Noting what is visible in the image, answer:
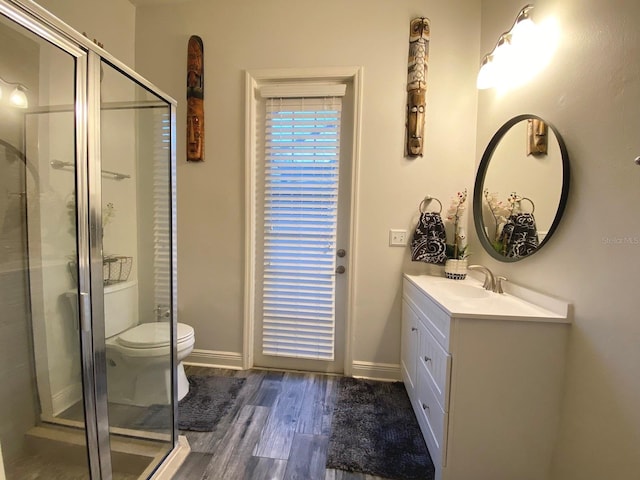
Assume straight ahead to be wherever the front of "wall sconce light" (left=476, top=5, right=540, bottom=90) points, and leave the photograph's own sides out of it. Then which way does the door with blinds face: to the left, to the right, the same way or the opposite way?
to the left

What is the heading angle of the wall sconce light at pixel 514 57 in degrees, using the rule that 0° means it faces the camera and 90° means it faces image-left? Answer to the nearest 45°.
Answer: approximately 45°

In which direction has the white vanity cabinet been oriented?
to the viewer's left

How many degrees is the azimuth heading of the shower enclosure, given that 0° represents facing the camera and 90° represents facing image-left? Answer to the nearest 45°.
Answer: approximately 315°

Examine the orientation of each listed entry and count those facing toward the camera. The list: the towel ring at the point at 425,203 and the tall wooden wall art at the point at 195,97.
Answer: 2

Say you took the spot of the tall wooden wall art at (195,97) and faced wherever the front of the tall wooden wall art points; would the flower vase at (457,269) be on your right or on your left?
on your left
